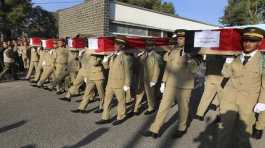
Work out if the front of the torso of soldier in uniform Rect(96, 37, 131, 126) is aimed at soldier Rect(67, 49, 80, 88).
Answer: no

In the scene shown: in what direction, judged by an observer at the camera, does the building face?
facing the viewer and to the right of the viewer

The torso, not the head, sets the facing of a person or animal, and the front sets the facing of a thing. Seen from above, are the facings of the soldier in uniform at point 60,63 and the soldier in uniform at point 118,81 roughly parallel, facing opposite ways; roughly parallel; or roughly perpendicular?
roughly parallel

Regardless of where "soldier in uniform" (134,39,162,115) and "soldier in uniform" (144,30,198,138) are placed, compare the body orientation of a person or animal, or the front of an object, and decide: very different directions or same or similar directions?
same or similar directions

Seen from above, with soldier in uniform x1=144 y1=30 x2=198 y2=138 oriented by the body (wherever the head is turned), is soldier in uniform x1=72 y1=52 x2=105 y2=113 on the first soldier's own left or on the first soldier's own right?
on the first soldier's own right

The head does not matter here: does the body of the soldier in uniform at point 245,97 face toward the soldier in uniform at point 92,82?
no

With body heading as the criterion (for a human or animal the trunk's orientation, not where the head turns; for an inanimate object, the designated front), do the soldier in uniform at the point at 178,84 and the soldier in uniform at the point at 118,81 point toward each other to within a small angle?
no

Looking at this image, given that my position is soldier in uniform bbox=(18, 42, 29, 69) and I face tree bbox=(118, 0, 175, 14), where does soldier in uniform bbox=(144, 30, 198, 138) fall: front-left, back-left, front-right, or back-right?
back-right

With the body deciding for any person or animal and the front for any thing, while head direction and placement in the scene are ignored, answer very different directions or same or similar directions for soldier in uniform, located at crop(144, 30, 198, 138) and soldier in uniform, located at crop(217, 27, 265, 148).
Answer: same or similar directions

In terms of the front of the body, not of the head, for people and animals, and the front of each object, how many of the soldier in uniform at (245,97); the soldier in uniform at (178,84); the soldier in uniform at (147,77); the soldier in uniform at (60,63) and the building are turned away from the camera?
0

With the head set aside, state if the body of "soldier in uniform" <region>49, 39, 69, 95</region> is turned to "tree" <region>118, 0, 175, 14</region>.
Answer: no

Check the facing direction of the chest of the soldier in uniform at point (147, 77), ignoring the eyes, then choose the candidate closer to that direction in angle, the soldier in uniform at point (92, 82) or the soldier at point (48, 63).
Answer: the soldier in uniform

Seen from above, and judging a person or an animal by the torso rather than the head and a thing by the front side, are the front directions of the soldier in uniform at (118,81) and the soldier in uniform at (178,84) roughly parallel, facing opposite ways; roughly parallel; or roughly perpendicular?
roughly parallel

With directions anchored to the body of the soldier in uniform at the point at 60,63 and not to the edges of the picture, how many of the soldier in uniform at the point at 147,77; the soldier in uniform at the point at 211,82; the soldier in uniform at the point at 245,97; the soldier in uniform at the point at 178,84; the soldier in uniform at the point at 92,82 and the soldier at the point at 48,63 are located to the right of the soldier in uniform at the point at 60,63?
1

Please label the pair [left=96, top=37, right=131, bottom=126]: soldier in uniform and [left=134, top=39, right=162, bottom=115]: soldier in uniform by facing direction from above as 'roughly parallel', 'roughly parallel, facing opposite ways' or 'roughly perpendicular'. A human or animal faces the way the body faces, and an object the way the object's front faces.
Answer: roughly parallel
